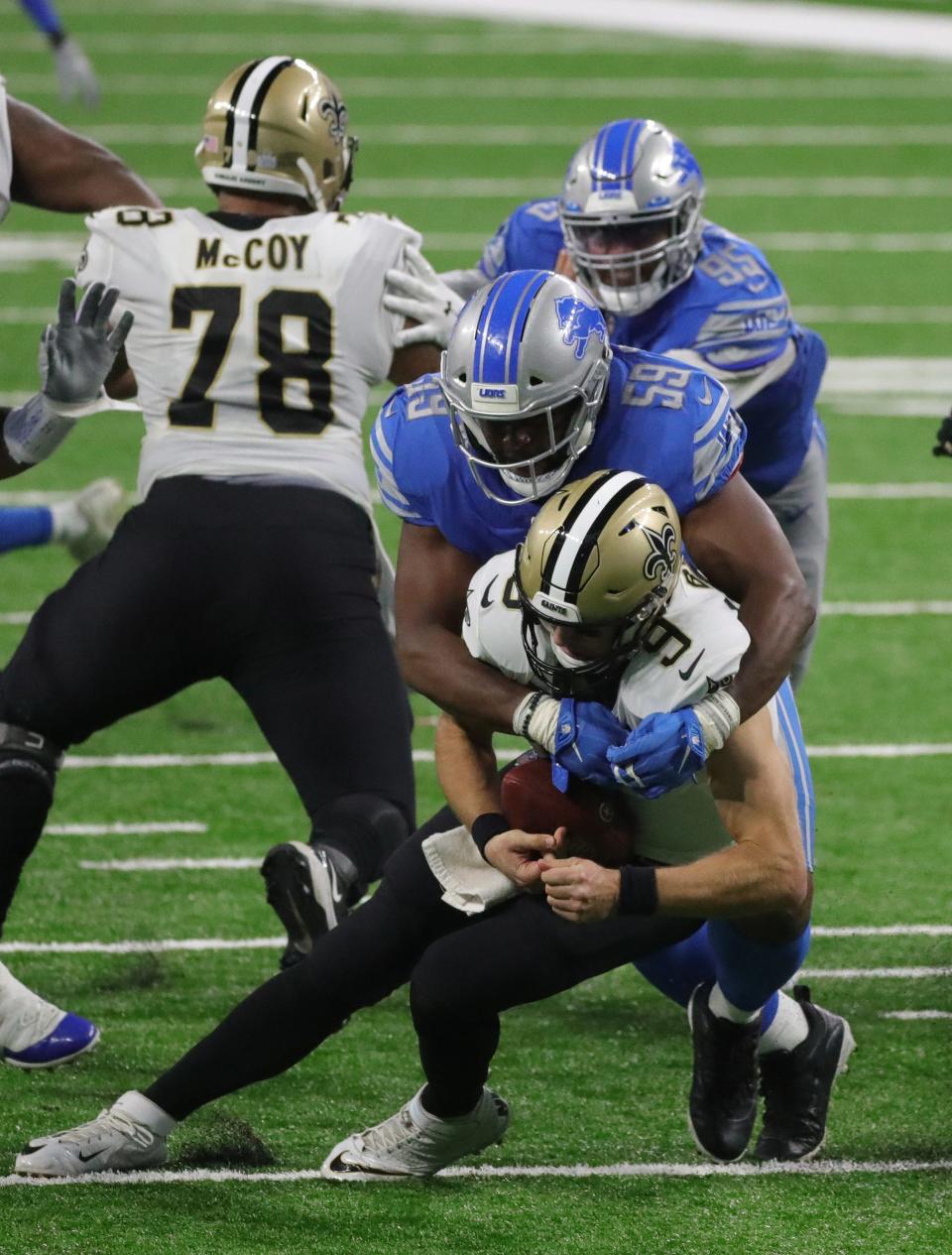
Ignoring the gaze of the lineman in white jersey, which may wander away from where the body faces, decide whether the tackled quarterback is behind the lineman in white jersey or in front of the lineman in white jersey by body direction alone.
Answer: behind

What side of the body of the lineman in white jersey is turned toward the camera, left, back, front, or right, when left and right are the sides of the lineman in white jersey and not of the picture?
back

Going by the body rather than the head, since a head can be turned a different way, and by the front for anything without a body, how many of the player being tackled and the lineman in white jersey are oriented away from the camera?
1

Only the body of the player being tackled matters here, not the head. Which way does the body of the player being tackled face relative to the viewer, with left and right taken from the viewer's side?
facing the viewer and to the left of the viewer

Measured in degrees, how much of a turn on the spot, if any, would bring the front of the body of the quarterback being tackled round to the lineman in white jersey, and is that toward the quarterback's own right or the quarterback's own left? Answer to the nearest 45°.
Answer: approximately 90° to the quarterback's own right
